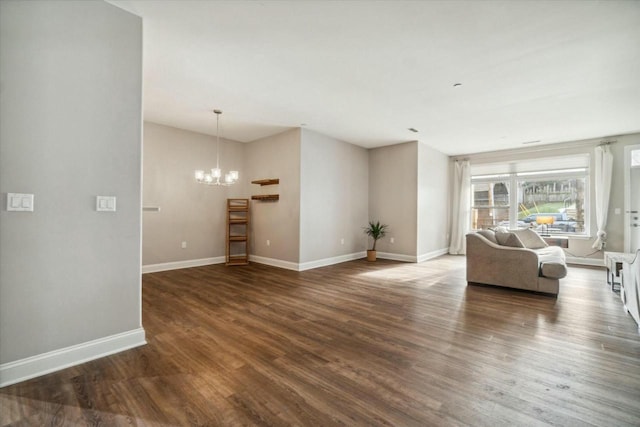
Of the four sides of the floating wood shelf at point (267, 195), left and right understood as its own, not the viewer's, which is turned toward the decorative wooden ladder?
right

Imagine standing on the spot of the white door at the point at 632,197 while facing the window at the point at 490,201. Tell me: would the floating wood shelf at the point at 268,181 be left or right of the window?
left

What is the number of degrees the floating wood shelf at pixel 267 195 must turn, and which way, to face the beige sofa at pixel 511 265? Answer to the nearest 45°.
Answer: approximately 90° to its left

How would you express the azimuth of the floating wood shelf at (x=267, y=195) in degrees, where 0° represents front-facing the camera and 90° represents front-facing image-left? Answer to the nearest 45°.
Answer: approximately 45°
